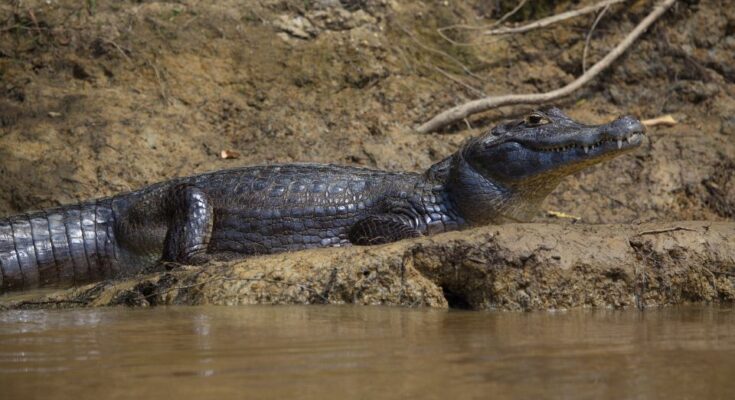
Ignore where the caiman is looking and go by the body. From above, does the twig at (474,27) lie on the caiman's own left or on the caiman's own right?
on the caiman's own left

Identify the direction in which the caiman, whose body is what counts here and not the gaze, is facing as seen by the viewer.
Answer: to the viewer's right

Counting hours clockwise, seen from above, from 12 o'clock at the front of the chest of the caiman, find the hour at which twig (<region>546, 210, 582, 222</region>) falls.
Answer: The twig is roughly at 11 o'clock from the caiman.

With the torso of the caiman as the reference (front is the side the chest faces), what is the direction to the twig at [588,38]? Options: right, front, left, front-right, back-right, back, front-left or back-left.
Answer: front-left

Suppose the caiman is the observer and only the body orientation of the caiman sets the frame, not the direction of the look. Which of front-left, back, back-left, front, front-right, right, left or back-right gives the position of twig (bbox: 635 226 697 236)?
front-right

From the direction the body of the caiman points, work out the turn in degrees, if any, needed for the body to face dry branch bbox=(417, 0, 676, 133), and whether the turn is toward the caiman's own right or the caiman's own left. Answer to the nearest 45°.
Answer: approximately 45° to the caiman's own left

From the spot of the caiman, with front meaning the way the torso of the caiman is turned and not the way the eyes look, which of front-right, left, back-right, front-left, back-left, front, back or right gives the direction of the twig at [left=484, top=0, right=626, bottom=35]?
front-left
